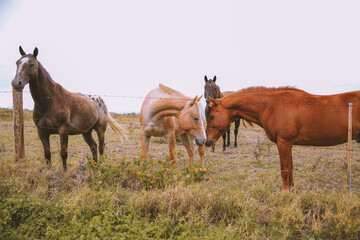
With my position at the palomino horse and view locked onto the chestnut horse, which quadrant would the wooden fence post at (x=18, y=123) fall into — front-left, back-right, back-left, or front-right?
back-right

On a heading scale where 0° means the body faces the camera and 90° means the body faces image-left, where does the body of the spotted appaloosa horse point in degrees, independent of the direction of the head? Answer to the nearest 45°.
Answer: approximately 45°

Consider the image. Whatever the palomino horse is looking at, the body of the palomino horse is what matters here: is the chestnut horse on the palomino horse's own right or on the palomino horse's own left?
on the palomino horse's own left

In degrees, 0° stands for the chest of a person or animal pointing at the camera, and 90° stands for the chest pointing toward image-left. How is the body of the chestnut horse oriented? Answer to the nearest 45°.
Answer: approximately 90°
